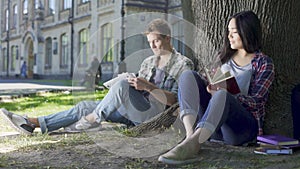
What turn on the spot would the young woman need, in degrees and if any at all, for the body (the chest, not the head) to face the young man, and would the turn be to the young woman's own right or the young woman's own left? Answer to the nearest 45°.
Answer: approximately 90° to the young woman's own right

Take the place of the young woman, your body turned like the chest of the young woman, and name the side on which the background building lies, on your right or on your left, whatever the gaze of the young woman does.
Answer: on your right

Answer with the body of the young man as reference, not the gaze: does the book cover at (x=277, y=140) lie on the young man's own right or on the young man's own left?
on the young man's own left

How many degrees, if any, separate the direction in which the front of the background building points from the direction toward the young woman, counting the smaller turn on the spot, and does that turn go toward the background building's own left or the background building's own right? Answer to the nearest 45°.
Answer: approximately 45° to the background building's own left

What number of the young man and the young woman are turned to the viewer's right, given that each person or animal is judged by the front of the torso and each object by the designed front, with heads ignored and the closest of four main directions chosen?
0

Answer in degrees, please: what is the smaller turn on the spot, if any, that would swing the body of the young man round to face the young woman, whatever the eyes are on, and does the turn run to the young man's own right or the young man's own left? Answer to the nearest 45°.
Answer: approximately 90° to the young man's own left

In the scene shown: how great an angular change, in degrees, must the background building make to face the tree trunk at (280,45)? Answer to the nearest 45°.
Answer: approximately 45° to its left

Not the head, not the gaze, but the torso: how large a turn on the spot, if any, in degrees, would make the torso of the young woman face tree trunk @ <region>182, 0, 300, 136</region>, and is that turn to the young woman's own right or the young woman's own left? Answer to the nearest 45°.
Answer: approximately 180°

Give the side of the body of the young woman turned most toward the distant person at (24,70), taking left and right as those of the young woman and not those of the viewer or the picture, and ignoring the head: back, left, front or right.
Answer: right
